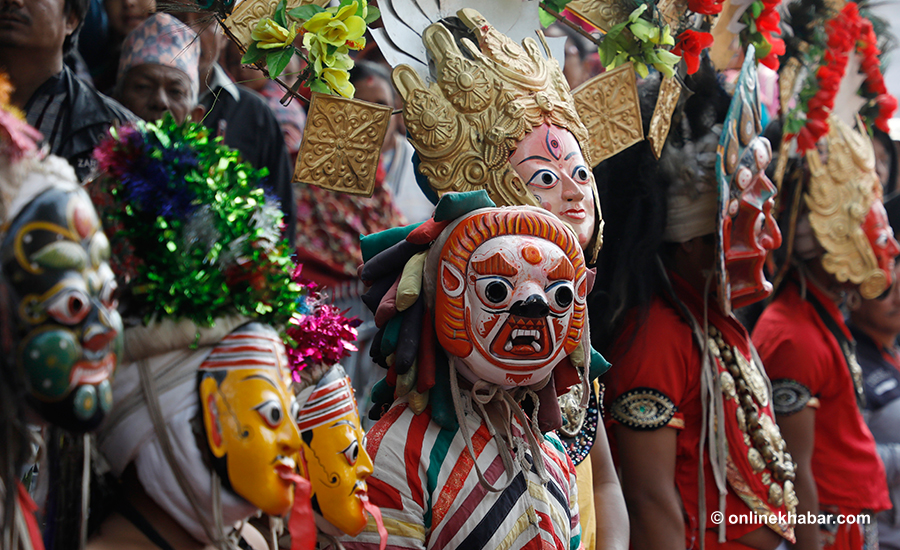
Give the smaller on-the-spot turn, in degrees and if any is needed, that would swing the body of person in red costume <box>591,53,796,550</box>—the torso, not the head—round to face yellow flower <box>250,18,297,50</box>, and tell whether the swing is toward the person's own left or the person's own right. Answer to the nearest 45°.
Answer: approximately 135° to the person's own right

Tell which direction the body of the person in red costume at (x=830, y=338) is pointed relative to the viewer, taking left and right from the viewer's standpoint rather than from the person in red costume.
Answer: facing to the right of the viewer

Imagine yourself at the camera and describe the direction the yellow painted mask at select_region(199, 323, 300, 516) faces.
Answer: facing the viewer and to the right of the viewer

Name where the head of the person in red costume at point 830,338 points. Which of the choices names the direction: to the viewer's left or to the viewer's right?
to the viewer's right

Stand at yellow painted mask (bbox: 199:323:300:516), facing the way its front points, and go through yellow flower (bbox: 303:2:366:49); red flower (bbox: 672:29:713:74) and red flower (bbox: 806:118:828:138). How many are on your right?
0

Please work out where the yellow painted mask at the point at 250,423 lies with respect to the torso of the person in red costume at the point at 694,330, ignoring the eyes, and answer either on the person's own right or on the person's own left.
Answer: on the person's own right

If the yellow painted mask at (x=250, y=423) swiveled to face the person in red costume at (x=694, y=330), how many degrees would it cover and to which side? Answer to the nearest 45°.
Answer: approximately 90° to its left

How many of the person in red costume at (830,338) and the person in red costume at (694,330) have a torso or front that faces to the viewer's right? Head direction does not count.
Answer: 2

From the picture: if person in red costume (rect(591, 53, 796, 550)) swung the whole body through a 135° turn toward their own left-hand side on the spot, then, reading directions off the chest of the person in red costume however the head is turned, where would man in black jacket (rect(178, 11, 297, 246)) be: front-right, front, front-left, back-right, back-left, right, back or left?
front-left

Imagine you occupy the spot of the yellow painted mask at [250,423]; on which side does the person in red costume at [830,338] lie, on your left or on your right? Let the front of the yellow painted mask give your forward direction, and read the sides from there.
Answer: on your left

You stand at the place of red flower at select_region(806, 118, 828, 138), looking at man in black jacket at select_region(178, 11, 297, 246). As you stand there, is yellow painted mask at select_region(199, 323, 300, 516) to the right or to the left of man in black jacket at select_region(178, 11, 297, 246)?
left

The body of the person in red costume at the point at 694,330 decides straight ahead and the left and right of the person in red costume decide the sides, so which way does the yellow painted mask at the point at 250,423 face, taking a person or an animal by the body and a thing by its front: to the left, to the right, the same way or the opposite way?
the same way

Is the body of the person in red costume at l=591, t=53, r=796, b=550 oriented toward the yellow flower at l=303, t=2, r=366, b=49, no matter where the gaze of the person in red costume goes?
no

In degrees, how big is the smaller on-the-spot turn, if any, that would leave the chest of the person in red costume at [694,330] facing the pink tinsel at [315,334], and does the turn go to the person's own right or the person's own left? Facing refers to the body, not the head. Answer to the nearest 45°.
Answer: approximately 135° to the person's own right

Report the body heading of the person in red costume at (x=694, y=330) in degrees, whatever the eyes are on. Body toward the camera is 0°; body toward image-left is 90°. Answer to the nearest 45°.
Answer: approximately 270°

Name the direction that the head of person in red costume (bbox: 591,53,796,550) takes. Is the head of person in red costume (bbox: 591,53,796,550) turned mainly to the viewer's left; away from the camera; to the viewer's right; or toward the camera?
to the viewer's right

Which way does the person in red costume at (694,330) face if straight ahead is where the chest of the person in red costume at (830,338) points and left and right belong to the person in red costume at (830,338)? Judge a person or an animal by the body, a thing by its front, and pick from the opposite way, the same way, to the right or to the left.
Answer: the same way

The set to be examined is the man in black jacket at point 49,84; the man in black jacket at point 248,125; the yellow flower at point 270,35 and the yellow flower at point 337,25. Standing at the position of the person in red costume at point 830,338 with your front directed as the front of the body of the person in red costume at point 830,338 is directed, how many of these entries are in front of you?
0
